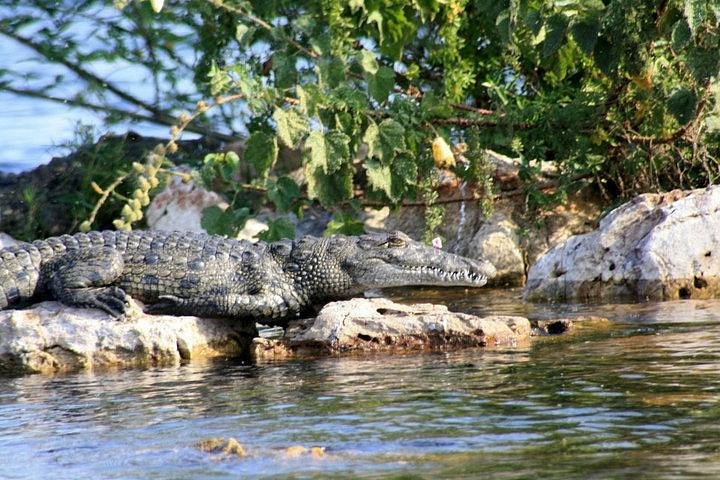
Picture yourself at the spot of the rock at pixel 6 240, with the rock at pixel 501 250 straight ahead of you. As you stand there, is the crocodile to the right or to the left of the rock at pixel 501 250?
right

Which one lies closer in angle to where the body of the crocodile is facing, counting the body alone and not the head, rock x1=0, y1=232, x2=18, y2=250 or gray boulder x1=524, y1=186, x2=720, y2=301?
the gray boulder

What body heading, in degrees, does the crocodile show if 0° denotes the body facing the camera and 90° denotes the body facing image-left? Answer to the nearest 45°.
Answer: approximately 270°

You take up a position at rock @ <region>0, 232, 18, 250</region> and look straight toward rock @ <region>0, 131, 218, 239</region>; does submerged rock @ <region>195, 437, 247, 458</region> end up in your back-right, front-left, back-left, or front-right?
back-right

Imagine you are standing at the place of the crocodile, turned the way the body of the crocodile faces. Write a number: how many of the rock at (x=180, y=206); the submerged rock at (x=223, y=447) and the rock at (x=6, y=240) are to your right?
1

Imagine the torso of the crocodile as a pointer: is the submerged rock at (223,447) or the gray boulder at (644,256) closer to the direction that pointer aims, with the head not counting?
the gray boulder

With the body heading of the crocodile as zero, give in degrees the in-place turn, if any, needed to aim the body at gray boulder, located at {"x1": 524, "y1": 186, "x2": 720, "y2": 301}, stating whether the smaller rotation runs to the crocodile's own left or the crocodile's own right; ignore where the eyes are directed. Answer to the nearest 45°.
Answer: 0° — it already faces it

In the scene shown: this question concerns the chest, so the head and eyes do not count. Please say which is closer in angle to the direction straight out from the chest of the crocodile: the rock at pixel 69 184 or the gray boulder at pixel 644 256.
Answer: the gray boulder

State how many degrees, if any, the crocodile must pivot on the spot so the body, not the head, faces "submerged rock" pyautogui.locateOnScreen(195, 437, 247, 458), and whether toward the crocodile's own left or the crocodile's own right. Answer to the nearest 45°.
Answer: approximately 90° to the crocodile's own right
